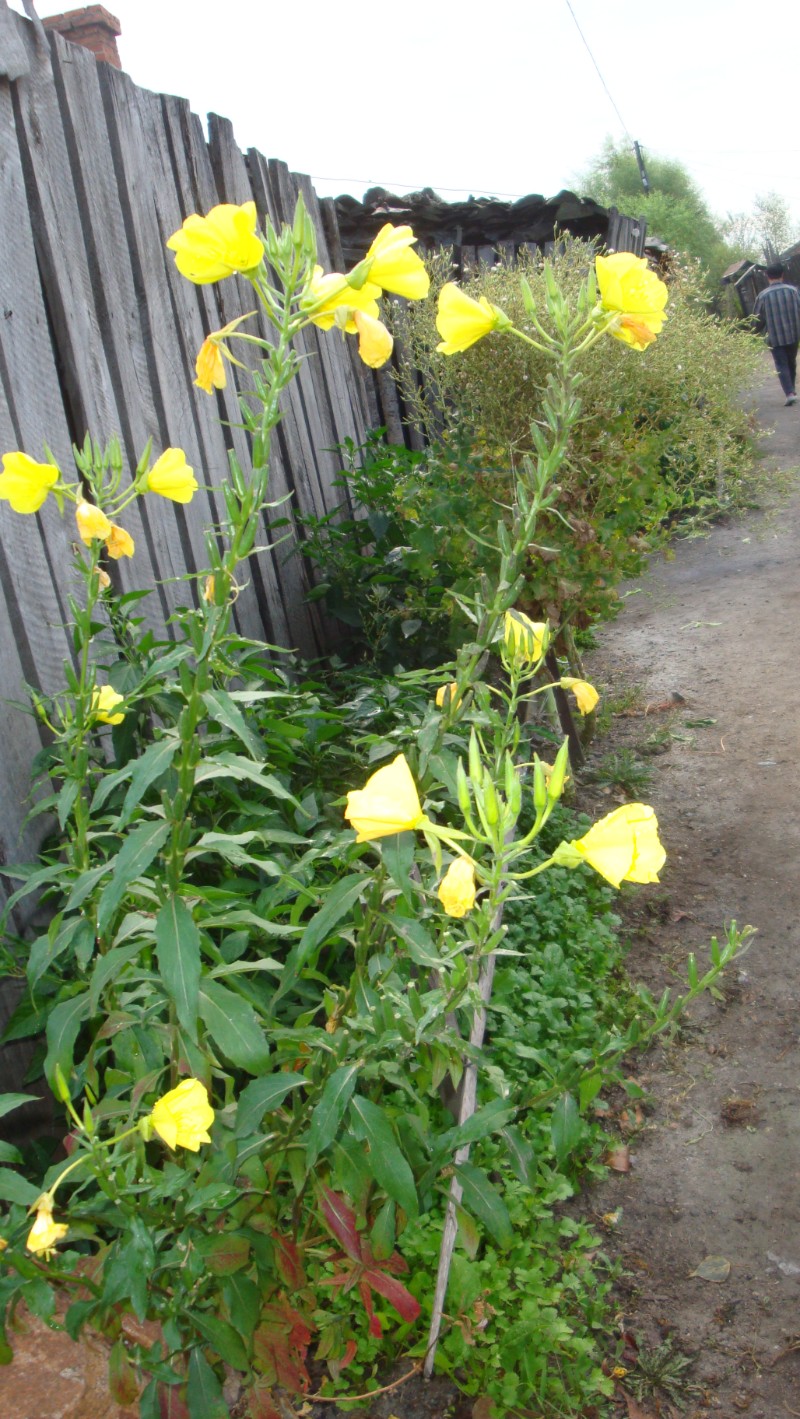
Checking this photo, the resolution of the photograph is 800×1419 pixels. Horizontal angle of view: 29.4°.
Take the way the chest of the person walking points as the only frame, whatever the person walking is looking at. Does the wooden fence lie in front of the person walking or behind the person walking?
behind

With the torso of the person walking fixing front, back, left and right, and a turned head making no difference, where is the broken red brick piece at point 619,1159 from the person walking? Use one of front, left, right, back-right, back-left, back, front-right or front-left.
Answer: back

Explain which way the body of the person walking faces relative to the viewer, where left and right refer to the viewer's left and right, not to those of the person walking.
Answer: facing away from the viewer

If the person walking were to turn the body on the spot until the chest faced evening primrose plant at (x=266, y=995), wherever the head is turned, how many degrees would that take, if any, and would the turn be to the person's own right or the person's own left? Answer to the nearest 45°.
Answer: approximately 180°

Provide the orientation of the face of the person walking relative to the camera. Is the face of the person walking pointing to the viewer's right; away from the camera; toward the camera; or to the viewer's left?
away from the camera

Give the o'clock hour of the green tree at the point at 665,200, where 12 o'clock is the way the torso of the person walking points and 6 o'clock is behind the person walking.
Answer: The green tree is roughly at 12 o'clock from the person walking.

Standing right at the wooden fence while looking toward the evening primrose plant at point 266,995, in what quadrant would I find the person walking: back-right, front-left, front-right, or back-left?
back-left

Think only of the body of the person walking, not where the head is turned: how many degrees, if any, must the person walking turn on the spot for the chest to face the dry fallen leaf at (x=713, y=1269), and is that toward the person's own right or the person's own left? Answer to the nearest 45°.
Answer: approximately 180°

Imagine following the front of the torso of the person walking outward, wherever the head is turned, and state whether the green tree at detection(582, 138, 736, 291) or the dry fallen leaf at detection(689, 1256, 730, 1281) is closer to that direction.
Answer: the green tree
